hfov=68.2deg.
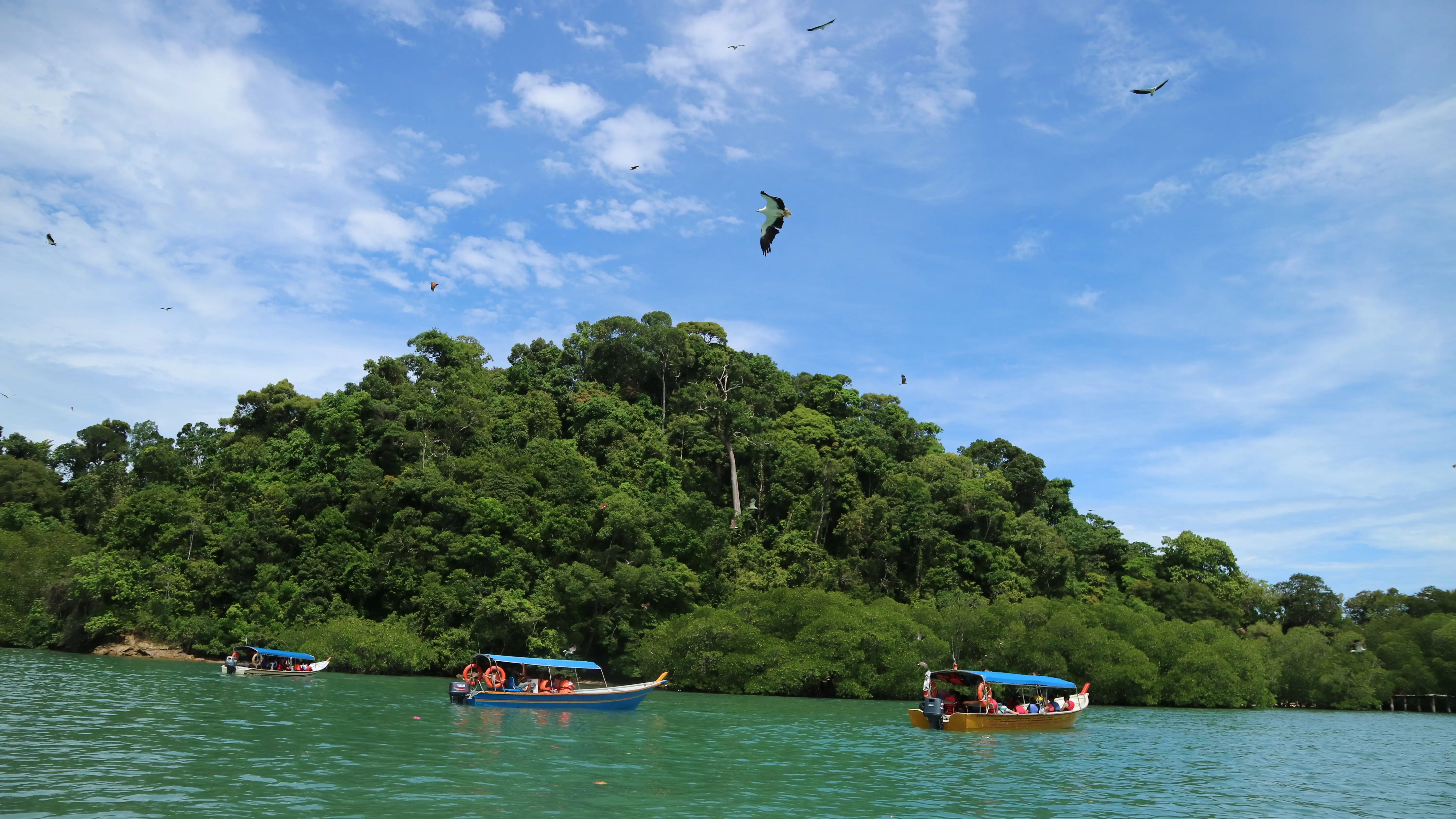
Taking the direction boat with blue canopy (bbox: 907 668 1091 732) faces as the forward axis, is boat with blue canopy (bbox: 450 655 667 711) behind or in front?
behind

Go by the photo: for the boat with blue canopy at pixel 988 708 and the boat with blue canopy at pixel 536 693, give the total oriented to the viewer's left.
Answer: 0

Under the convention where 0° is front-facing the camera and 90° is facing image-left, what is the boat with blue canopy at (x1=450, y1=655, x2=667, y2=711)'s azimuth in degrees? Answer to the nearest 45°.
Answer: approximately 270°

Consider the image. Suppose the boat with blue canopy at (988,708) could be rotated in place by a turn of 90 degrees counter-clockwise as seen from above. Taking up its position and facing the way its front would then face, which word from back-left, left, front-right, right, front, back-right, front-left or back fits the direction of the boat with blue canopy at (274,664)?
front-left

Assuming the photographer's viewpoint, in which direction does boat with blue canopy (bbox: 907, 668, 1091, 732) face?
facing away from the viewer and to the right of the viewer

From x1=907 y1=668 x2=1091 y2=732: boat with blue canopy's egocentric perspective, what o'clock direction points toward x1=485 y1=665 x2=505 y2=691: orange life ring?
The orange life ring is roughly at 7 o'clock from the boat with blue canopy.

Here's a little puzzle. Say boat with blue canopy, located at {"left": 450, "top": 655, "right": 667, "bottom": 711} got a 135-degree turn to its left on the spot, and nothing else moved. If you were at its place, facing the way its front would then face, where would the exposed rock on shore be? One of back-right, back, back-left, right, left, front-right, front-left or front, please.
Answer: front

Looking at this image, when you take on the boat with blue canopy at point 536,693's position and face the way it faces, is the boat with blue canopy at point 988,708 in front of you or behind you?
in front

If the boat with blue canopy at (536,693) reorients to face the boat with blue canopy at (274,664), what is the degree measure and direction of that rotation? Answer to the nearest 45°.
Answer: approximately 135° to its left
